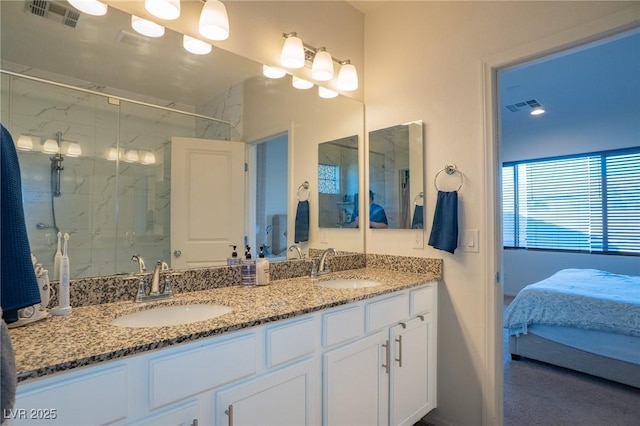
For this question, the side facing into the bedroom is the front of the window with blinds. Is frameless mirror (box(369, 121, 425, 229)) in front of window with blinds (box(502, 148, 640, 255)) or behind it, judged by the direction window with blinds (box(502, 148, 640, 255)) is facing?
in front

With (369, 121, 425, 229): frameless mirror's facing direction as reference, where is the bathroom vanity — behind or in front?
in front

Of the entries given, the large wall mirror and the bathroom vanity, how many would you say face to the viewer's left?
0

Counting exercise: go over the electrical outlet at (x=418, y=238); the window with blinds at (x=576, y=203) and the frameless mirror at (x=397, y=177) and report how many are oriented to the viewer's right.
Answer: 0

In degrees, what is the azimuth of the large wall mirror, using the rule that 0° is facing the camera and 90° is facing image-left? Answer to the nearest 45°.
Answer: approximately 315°

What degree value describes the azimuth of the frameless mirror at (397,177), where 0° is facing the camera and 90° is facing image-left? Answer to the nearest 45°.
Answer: approximately 45°

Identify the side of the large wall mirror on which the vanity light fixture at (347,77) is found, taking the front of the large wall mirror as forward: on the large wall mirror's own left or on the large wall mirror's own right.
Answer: on the large wall mirror's own left

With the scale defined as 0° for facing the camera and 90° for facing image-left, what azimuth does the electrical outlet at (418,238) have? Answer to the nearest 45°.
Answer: approximately 45°

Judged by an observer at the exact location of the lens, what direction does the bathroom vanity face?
facing the viewer and to the right of the viewer

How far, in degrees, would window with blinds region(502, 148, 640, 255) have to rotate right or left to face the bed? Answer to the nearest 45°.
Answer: approximately 45° to its left
